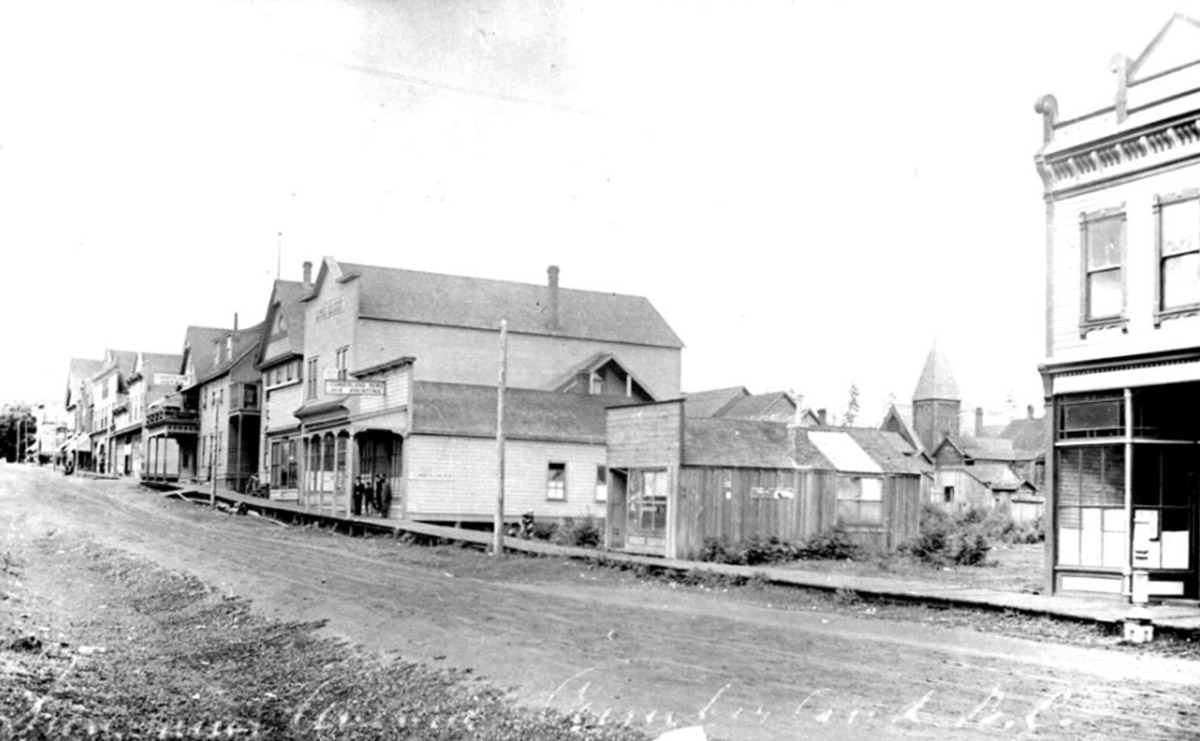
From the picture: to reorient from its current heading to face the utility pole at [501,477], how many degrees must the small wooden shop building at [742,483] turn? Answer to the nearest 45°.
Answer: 0° — it already faces it

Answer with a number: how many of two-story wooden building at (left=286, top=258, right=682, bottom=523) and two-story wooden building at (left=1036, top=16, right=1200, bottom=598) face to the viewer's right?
0

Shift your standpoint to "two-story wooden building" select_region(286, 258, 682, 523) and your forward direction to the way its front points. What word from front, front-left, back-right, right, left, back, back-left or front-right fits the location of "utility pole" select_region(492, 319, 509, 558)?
front-left

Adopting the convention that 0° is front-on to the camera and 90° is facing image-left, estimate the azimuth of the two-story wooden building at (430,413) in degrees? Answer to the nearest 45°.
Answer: approximately 45°

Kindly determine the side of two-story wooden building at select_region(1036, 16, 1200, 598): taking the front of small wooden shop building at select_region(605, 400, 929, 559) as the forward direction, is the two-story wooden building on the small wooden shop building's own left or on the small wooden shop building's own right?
on the small wooden shop building's own left

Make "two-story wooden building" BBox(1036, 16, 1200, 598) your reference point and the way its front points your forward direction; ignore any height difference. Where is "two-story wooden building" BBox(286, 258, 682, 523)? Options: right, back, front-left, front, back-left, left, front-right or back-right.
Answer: right

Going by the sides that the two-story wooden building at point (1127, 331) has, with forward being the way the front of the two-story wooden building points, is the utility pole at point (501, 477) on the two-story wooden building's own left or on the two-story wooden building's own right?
on the two-story wooden building's own right

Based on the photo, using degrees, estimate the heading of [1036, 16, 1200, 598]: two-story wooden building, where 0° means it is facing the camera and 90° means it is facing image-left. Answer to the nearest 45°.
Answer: approximately 45°

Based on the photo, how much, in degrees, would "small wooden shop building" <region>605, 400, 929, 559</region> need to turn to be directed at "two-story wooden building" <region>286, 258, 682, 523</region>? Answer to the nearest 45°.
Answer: approximately 90° to its right
